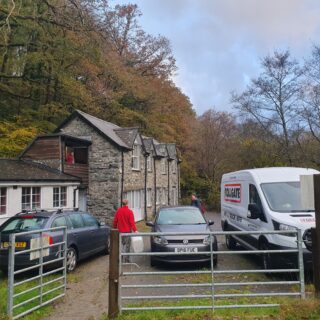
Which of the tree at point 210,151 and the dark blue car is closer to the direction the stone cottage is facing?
the dark blue car

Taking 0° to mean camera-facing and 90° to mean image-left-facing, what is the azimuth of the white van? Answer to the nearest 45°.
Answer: approximately 315°

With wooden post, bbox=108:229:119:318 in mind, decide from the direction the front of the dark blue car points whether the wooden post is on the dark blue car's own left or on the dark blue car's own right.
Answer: on the dark blue car's own right

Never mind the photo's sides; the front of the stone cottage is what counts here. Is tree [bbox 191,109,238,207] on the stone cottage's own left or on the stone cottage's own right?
on the stone cottage's own left

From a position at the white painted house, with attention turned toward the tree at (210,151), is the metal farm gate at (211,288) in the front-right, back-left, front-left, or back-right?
back-right

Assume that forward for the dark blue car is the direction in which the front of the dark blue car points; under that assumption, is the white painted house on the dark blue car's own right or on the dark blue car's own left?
on the dark blue car's own left

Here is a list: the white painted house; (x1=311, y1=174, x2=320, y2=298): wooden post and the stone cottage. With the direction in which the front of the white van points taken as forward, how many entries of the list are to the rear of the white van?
2

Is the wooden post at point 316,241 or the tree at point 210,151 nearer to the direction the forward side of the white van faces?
the wooden post

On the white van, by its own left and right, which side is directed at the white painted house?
back

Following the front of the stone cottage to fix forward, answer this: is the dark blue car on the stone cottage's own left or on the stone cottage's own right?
on the stone cottage's own right
